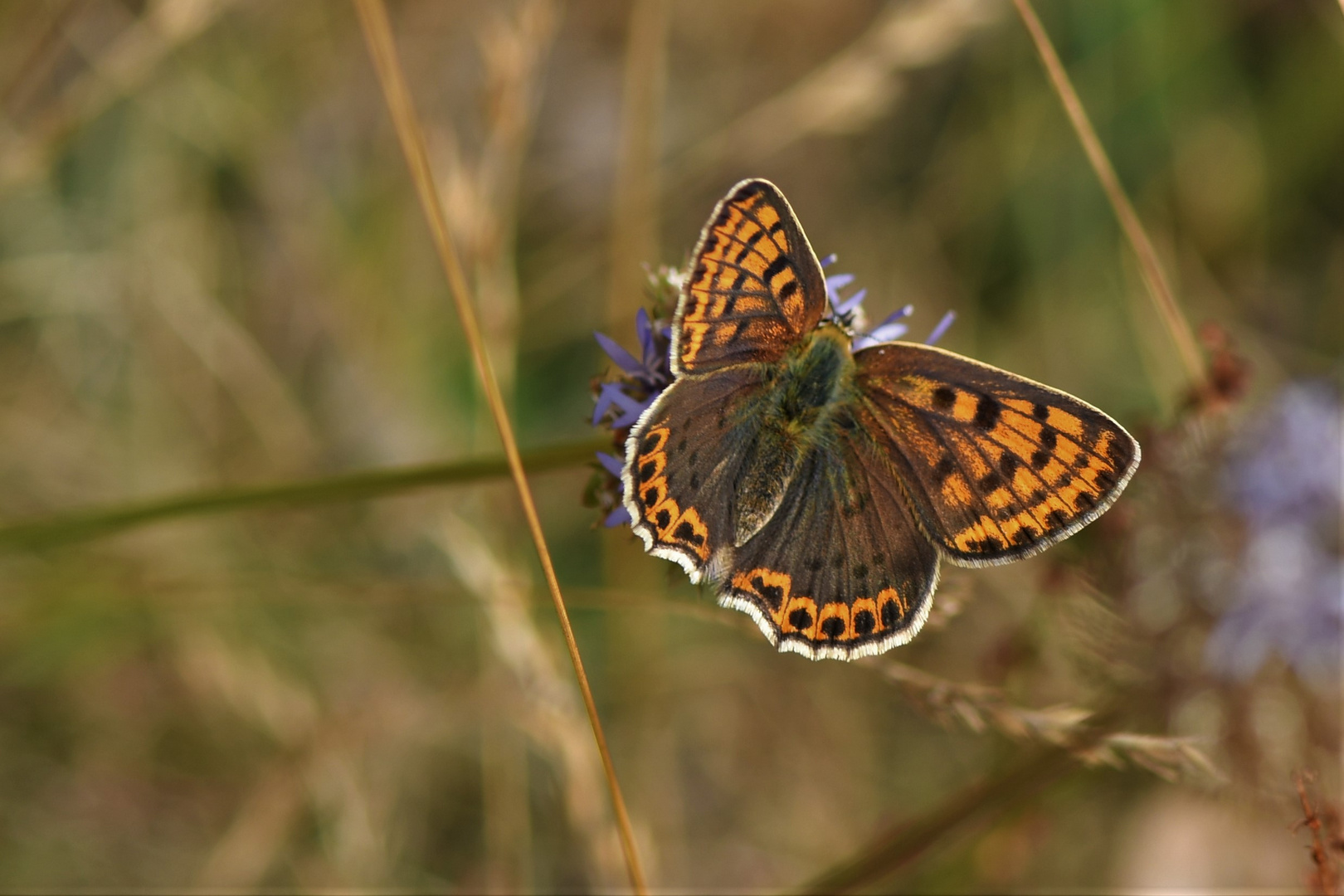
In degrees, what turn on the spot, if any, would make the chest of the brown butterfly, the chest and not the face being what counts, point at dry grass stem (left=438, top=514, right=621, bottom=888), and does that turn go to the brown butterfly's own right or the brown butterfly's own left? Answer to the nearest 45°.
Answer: approximately 90° to the brown butterfly's own left

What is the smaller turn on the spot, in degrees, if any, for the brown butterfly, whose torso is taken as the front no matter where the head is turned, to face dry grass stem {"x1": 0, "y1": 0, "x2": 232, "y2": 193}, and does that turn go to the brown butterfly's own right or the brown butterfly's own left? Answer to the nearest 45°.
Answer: approximately 45° to the brown butterfly's own left

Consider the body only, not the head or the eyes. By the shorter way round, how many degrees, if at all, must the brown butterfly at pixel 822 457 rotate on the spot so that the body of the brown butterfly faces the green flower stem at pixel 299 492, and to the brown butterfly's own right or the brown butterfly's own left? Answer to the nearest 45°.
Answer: approximately 135° to the brown butterfly's own left

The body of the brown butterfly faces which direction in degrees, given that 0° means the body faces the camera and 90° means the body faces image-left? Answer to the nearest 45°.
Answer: approximately 225°
